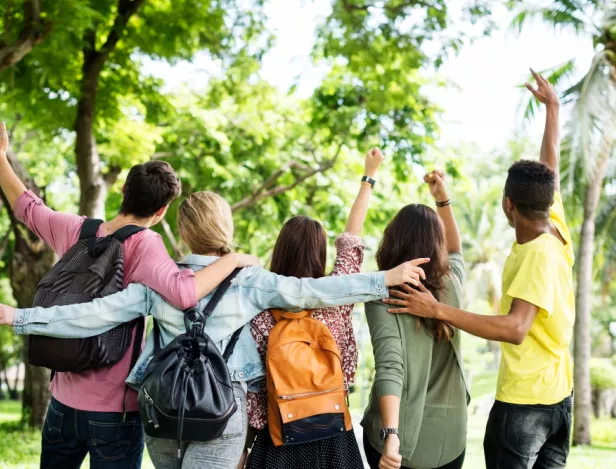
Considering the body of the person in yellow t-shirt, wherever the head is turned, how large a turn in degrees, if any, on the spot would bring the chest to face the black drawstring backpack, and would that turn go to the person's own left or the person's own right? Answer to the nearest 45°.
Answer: approximately 90° to the person's own left

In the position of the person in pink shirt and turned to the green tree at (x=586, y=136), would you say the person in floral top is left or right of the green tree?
right

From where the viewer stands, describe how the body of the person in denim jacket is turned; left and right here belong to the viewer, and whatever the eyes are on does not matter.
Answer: facing away from the viewer

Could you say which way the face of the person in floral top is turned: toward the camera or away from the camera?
away from the camera

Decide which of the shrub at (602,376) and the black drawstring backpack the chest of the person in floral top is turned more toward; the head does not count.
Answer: the shrub

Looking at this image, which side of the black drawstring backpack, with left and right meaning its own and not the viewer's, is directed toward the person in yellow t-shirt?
left

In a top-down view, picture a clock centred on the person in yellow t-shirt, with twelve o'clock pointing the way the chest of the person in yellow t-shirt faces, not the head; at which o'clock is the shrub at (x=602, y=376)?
The shrub is roughly at 2 o'clock from the person in yellow t-shirt.

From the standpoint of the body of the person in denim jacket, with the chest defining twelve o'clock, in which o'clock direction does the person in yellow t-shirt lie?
The person in yellow t-shirt is roughly at 3 o'clock from the person in denim jacket.

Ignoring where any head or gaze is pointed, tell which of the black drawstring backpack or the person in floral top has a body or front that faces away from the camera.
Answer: the person in floral top

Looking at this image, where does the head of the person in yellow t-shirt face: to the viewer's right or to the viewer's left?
to the viewer's left

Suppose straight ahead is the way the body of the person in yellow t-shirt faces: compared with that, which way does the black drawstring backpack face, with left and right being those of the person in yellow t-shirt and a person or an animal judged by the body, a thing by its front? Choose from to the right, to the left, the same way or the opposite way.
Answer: the opposite way

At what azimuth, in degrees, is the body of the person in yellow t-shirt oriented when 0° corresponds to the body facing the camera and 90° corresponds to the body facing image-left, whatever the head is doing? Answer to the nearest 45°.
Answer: approximately 135°

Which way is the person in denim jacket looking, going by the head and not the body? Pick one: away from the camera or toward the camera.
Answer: away from the camera

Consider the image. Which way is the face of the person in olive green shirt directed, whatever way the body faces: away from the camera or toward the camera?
away from the camera

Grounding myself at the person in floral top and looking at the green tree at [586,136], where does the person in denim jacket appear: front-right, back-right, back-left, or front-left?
back-left

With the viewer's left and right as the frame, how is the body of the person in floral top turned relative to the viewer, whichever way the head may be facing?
facing away from the viewer

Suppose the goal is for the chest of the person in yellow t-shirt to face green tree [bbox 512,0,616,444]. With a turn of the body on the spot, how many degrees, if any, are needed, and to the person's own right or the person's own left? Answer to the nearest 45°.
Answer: approximately 45° to the person's own right
